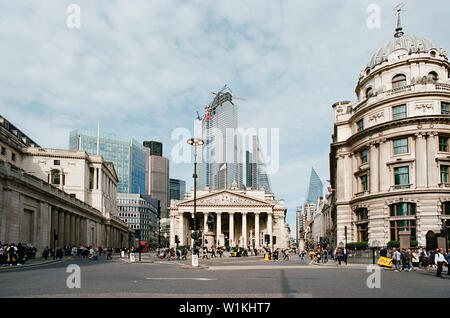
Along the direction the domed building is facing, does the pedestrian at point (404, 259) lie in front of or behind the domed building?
in front

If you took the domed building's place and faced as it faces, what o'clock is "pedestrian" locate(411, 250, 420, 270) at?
The pedestrian is roughly at 12 o'clock from the domed building.

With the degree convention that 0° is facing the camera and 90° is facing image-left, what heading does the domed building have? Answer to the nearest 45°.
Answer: approximately 0°

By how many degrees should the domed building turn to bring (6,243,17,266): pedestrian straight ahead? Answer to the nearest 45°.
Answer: approximately 45° to its right
